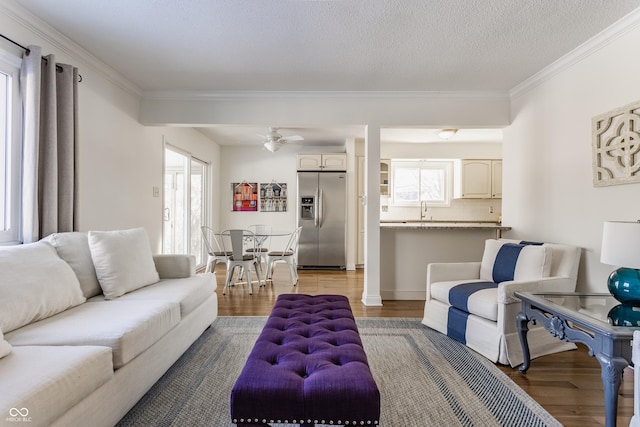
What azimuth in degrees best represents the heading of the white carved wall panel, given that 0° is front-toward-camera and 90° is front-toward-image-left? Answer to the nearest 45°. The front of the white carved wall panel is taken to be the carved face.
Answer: approximately 45°

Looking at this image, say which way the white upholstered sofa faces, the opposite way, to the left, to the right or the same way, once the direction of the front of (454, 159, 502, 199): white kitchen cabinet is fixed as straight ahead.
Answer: to the left

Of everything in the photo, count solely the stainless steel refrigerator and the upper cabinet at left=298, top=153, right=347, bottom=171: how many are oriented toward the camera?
2

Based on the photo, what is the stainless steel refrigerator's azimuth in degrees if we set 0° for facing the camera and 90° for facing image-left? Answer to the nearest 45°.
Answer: approximately 0°

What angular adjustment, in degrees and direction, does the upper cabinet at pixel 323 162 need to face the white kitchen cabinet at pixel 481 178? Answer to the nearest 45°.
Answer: approximately 90° to its left

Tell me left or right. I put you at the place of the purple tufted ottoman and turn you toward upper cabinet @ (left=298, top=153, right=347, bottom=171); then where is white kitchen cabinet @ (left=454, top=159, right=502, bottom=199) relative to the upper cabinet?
right

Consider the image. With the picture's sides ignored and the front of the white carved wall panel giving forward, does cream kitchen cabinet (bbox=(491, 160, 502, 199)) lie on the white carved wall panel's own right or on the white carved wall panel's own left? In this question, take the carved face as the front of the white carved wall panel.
on the white carved wall panel's own right

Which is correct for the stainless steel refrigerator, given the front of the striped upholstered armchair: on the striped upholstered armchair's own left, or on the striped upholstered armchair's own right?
on the striped upholstered armchair's own right

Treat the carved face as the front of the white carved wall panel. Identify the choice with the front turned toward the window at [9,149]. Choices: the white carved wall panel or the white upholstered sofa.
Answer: the white carved wall panel

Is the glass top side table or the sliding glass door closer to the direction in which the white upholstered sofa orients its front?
the glass top side table

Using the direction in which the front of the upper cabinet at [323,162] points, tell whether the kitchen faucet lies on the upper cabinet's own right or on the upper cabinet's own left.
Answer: on the upper cabinet's own left

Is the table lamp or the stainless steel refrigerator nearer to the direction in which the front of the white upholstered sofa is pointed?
the table lamp

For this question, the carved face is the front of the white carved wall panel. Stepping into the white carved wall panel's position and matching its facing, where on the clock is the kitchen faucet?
The kitchen faucet is roughly at 3 o'clock from the white carved wall panel.
